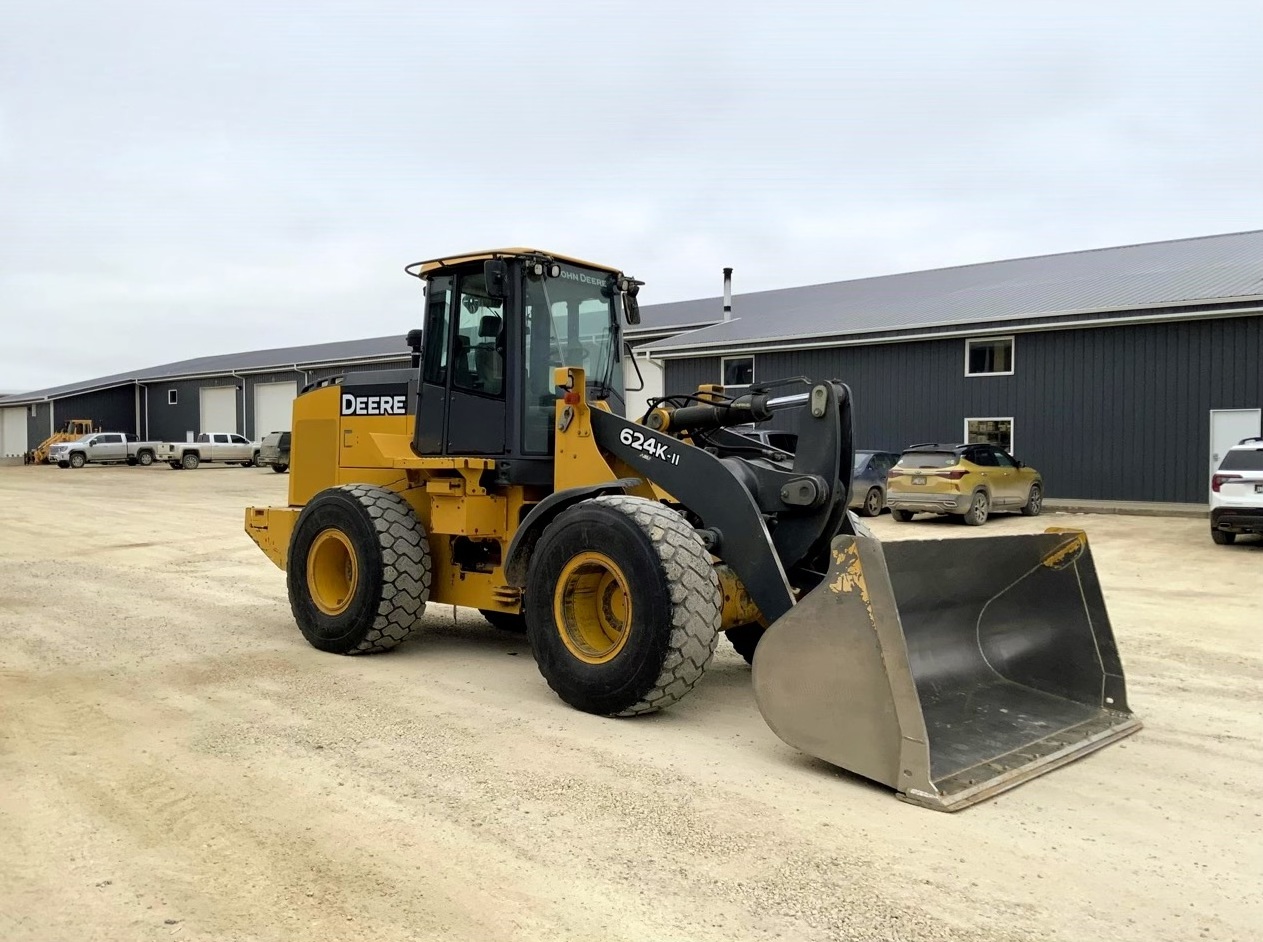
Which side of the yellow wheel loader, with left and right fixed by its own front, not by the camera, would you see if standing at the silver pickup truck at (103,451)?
back

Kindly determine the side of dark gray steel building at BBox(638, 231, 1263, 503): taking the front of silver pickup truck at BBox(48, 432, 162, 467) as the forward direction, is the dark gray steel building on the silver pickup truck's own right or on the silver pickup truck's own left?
on the silver pickup truck's own left

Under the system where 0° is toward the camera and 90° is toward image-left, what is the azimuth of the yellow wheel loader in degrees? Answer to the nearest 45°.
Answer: approximately 315°

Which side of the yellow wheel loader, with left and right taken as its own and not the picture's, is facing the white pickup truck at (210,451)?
back

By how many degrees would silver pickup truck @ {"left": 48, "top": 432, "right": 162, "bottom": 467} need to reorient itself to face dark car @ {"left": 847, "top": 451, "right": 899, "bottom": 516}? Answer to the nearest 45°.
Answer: approximately 90° to its left

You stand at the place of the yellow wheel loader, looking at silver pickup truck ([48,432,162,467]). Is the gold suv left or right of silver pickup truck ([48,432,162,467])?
right

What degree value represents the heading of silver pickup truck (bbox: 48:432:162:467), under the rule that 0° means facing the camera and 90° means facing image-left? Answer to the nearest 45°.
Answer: approximately 45°

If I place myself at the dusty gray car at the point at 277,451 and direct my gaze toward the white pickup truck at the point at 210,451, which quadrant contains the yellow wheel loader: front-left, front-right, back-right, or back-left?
back-left

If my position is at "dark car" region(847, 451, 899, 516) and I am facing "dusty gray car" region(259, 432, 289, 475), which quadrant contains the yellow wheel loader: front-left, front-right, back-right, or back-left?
back-left

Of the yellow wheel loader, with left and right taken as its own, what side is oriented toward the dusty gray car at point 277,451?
back
